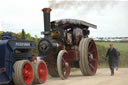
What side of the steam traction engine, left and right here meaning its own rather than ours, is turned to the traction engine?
front

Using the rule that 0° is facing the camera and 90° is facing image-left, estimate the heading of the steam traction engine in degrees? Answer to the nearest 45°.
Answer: approximately 45°
